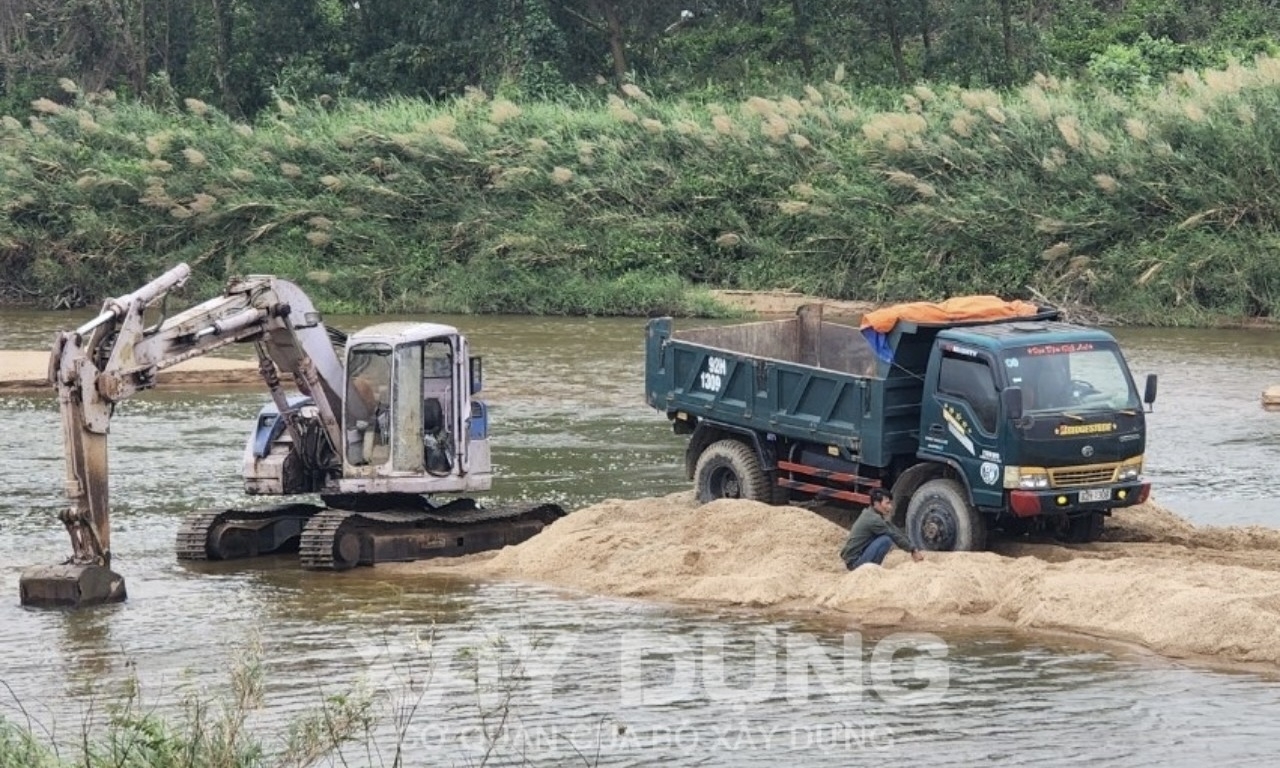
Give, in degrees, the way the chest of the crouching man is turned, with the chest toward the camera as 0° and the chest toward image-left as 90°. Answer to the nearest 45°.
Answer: approximately 270°

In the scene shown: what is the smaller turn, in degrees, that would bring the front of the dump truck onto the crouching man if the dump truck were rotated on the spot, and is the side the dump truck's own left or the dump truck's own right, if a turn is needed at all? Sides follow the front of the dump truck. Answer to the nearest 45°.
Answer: approximately 90° to the dump truck's own right

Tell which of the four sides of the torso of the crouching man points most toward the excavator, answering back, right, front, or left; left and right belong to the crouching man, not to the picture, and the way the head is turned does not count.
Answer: back

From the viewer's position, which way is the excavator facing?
facing the viewer and to the left of the viewer

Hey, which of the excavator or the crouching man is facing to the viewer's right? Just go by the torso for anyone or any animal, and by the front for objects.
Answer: the crouching man

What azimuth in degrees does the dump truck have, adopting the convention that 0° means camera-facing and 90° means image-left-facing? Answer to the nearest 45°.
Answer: approximately 315°

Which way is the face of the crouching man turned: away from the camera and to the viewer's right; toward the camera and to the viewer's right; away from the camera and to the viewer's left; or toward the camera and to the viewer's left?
toward the camera and to the viewer's right

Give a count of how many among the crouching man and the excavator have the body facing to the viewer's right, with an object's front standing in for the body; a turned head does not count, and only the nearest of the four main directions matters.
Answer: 1
